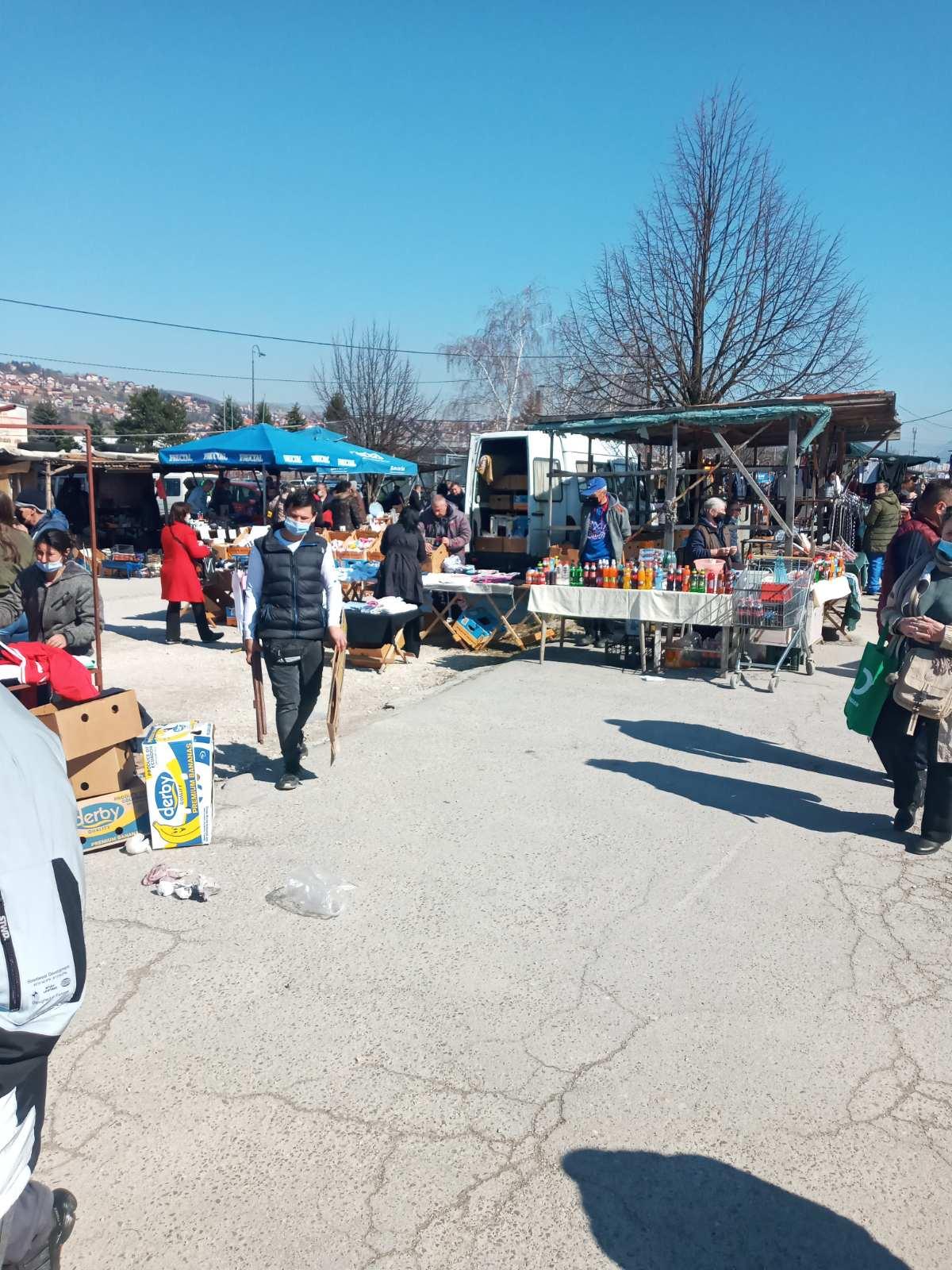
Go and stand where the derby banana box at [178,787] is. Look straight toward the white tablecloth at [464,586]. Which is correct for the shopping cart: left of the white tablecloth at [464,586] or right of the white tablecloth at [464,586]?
right

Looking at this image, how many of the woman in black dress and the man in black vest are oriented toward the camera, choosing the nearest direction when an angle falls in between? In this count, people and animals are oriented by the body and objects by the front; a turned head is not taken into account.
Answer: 1

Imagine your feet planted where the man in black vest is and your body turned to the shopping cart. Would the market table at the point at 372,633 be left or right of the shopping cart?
left

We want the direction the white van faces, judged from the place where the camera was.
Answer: facing away from the viewer and to the right of the viewer

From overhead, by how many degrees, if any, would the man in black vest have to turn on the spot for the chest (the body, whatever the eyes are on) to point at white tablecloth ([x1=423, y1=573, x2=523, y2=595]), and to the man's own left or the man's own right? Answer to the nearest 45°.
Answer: approximately 180°

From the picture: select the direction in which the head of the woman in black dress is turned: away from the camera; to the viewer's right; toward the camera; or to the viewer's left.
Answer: away from the camera

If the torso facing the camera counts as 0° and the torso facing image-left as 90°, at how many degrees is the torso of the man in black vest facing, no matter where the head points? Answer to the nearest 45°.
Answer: approximately 0°

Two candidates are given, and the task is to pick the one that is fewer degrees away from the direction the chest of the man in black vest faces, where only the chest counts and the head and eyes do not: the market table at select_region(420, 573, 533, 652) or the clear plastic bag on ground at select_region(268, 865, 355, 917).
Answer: the clear plastic bag on ground

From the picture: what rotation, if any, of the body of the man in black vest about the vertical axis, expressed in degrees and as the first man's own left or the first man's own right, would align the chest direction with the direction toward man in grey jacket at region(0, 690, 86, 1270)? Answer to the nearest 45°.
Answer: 0° — they already face them

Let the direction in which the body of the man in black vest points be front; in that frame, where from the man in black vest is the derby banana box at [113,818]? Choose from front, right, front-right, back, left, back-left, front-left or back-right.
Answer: front-right

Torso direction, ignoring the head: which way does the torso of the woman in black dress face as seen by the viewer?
away from the camera

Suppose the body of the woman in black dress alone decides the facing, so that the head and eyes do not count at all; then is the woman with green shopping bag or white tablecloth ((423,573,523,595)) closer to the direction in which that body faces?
the white tablecloth

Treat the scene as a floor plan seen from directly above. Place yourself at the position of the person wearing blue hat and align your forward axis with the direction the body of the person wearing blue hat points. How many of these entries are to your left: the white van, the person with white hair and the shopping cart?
2

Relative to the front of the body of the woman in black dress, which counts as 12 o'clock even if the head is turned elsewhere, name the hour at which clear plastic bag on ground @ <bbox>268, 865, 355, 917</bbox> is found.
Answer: The clear plastic bag on ground is roughly at 6 o'clock from the woman in black dress.

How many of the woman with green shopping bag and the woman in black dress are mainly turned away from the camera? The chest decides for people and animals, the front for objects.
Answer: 1
